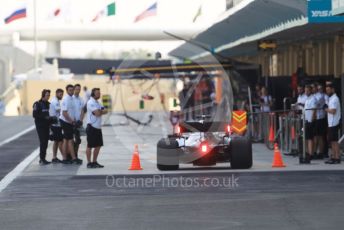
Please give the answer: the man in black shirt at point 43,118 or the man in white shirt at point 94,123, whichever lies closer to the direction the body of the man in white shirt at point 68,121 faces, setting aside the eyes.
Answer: the man in white shirt

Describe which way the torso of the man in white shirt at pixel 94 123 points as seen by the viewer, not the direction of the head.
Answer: to the viewer's right

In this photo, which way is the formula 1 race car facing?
away from the camera

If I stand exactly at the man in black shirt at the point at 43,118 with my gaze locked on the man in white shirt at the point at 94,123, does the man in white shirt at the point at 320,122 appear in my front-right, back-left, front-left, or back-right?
front-left

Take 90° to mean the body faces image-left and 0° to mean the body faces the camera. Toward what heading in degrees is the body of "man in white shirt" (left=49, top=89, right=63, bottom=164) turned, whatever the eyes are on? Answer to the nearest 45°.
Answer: approximately 270°

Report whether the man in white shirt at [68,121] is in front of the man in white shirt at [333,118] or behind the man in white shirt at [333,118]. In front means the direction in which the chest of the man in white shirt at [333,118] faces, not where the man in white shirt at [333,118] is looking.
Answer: in front

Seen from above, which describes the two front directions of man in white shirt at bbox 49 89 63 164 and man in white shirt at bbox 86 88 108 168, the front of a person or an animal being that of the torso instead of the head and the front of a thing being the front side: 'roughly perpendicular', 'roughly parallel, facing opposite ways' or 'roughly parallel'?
roughly parallel

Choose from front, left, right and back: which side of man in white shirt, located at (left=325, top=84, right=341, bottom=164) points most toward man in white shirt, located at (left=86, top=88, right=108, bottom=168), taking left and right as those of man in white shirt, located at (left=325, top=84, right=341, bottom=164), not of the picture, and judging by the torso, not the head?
front

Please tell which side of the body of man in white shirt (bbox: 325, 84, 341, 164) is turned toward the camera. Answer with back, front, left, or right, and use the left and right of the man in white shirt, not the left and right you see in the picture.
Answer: left

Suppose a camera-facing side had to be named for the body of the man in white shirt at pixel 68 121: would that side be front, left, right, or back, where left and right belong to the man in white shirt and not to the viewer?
right

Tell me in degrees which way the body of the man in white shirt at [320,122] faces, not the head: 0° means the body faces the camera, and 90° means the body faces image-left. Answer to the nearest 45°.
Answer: approximately 90°

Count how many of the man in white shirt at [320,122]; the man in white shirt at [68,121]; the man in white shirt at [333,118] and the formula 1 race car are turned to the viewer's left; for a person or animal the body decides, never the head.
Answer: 2

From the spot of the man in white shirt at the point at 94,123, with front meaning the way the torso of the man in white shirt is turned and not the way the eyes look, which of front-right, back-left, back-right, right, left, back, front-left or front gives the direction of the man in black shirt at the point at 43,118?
back-left

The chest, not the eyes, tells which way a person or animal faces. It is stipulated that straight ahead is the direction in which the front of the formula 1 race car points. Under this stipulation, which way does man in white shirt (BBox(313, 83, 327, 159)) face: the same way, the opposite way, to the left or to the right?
to the left
